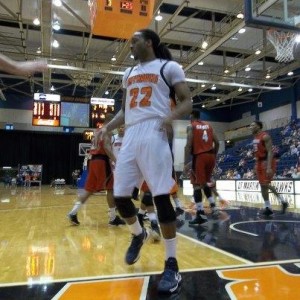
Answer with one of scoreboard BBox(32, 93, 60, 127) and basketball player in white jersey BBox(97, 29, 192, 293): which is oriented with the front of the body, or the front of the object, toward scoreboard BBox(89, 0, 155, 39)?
scoreboard BBox(32, 93, 60, 127)

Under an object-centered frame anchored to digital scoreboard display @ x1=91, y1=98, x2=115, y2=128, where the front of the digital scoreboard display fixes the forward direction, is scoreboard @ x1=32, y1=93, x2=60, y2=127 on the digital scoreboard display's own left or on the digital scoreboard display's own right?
on the digital scoreboard display's own right

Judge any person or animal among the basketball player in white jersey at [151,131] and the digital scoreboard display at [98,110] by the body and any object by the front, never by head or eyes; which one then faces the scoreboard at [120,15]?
the digital scoreboard display

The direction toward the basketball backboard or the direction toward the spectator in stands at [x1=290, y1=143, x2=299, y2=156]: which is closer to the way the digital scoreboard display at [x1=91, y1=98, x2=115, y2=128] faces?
the basketball backboard

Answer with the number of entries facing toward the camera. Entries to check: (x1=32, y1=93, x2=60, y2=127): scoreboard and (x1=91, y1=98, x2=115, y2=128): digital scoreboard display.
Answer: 2
